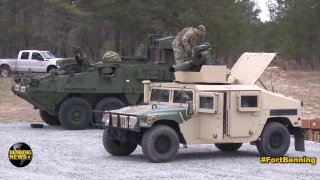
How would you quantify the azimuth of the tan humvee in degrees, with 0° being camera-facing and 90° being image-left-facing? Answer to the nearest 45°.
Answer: approximately 45°

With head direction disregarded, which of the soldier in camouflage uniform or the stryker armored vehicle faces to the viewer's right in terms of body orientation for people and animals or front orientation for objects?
the soldier in camouflage uniform

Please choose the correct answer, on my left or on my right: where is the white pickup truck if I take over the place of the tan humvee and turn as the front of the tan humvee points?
on my right
